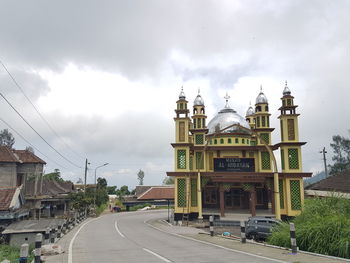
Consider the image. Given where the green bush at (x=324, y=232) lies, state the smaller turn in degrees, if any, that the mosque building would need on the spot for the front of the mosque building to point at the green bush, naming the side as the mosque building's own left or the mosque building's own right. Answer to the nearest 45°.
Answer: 0° — it already faces it

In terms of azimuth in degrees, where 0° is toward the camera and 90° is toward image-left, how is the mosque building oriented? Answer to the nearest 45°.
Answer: approximately 0°

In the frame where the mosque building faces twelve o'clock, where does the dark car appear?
The dark car is roughly at 12 o'clock from the mosque building.
